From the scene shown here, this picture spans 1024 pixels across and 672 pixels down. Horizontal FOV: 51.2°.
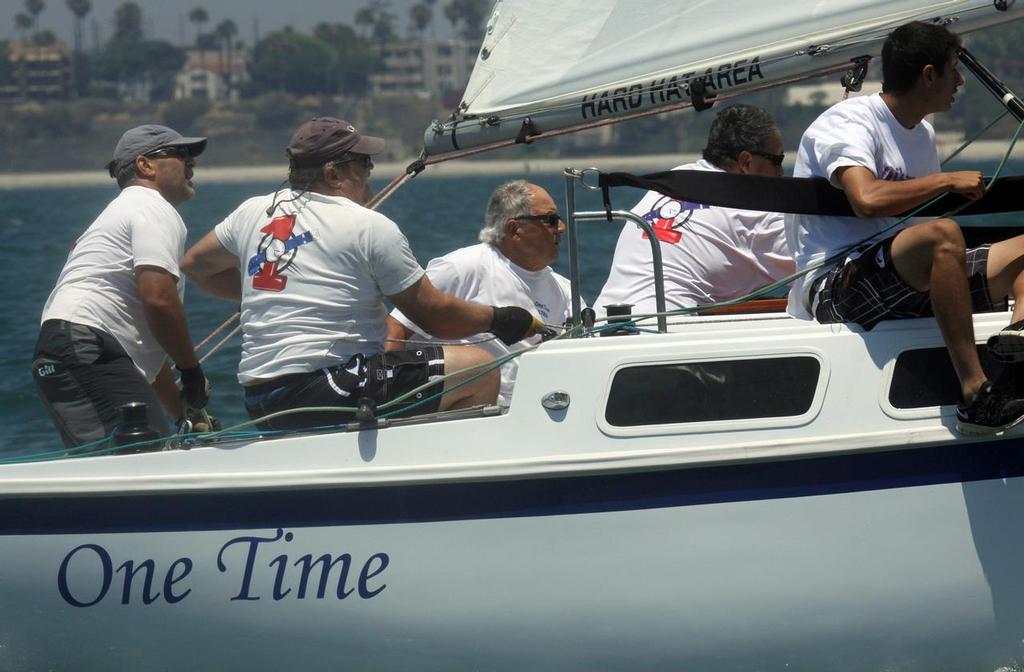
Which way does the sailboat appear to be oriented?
to the viewer's right

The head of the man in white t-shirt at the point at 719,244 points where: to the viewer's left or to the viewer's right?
to the viewer's right

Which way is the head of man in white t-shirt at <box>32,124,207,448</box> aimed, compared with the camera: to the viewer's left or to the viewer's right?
to the viewer's right

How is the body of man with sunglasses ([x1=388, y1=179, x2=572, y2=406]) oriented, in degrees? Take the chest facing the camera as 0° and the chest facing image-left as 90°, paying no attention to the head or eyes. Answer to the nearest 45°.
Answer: approximately 315°

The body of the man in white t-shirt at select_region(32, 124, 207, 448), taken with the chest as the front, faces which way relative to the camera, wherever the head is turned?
to the viewer's right

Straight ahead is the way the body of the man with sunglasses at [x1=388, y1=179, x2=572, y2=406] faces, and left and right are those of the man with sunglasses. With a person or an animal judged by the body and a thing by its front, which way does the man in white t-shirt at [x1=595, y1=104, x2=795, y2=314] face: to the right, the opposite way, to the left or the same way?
to the left

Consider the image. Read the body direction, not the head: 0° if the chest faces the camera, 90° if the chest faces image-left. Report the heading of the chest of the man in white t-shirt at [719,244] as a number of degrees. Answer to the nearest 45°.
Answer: approximately 225°

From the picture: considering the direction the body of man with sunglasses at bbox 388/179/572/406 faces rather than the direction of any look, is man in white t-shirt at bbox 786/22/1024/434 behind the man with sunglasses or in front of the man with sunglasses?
in front

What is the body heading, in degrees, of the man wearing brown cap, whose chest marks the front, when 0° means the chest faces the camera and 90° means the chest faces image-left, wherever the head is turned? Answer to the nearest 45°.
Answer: approximately 225°

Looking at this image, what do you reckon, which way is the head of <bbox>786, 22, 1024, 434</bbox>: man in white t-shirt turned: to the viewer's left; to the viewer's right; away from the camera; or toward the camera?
to the viewer's right

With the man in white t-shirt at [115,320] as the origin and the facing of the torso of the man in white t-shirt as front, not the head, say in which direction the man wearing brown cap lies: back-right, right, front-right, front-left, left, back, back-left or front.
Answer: front-right

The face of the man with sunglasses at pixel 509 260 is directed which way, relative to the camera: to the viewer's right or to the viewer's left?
to the viewer's right
